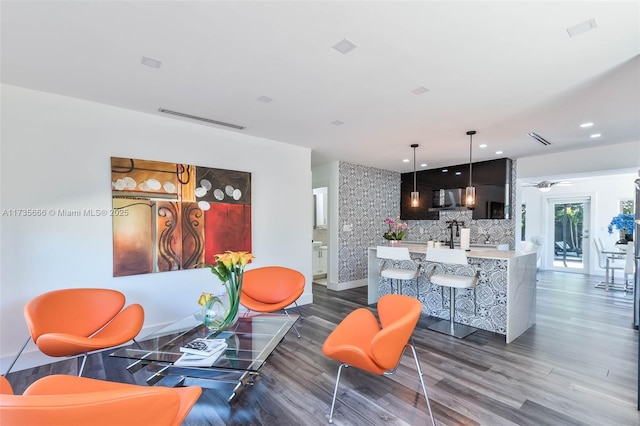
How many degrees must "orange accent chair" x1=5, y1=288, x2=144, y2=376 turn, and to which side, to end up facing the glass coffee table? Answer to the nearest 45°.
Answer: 0° — it already faces it

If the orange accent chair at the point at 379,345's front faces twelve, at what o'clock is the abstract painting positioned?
The abstract painting is roughly at 1 o'clock from the orange accent chair.

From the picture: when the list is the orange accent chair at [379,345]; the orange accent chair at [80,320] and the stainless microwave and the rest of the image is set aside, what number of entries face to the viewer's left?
1

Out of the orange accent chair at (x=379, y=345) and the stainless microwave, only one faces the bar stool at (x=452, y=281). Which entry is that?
the stainless microwave

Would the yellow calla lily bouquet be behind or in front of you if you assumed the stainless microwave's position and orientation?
in front

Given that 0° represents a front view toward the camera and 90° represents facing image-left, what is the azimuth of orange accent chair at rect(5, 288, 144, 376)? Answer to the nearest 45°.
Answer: approximately 315°

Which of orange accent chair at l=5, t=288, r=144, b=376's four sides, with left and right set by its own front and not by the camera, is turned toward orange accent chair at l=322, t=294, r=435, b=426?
front

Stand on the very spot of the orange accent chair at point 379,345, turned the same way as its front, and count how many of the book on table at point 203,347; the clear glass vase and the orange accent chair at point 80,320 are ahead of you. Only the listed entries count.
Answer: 3

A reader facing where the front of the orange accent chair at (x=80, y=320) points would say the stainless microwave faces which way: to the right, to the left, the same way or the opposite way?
to the right

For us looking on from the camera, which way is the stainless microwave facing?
facing the viewer

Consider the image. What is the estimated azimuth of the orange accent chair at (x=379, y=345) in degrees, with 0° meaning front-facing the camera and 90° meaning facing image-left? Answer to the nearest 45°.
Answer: approximately 90°
